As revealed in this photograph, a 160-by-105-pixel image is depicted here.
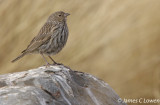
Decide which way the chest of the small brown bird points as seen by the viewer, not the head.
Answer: to the viewer's right
